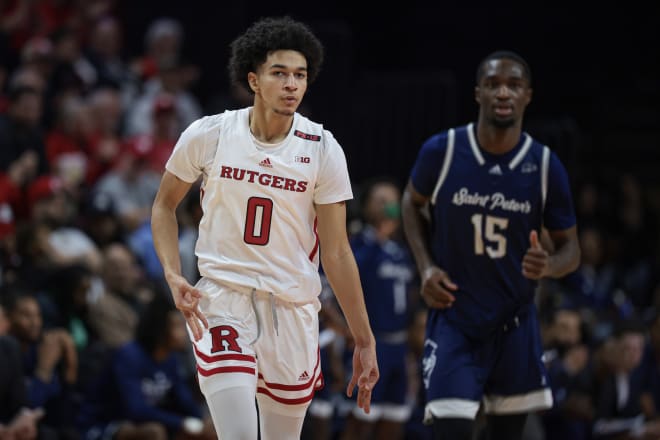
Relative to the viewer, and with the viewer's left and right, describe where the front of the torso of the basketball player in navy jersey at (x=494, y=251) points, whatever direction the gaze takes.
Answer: facing the viewer

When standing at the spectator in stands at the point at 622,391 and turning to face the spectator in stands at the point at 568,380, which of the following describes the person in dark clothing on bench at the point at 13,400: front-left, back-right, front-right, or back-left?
front-left

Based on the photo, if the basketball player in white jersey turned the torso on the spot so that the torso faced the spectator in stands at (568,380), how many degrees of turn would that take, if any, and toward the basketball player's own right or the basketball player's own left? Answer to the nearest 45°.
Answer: approximately 135° to the basketball player's own left

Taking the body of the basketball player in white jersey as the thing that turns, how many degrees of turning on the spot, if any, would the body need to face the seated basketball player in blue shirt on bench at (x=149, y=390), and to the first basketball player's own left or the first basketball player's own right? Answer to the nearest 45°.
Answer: approximately 180°

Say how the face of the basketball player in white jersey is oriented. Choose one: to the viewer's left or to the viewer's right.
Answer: to the viewer's right

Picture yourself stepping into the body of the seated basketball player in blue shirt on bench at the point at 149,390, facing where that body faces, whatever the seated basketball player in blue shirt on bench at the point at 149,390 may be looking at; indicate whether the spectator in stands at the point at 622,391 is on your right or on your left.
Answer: on your left

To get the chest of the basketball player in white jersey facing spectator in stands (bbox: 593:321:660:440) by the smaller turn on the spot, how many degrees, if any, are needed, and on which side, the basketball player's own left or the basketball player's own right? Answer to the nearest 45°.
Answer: approximately 135° to the basketball player's own left

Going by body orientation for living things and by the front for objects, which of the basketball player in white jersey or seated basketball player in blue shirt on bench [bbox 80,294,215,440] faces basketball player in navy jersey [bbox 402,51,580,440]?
the seated basketball player in blue shirt on bench

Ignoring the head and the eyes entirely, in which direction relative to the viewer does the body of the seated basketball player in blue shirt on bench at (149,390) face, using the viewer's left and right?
facing the viewer and to the right of the viewer

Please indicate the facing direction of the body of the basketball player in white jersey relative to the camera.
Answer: toward the camera

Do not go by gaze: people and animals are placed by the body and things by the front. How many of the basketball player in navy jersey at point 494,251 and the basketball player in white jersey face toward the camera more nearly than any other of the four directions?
2

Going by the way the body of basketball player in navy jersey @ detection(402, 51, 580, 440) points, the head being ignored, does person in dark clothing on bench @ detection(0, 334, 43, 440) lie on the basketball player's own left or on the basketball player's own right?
on the basketball player's own right
